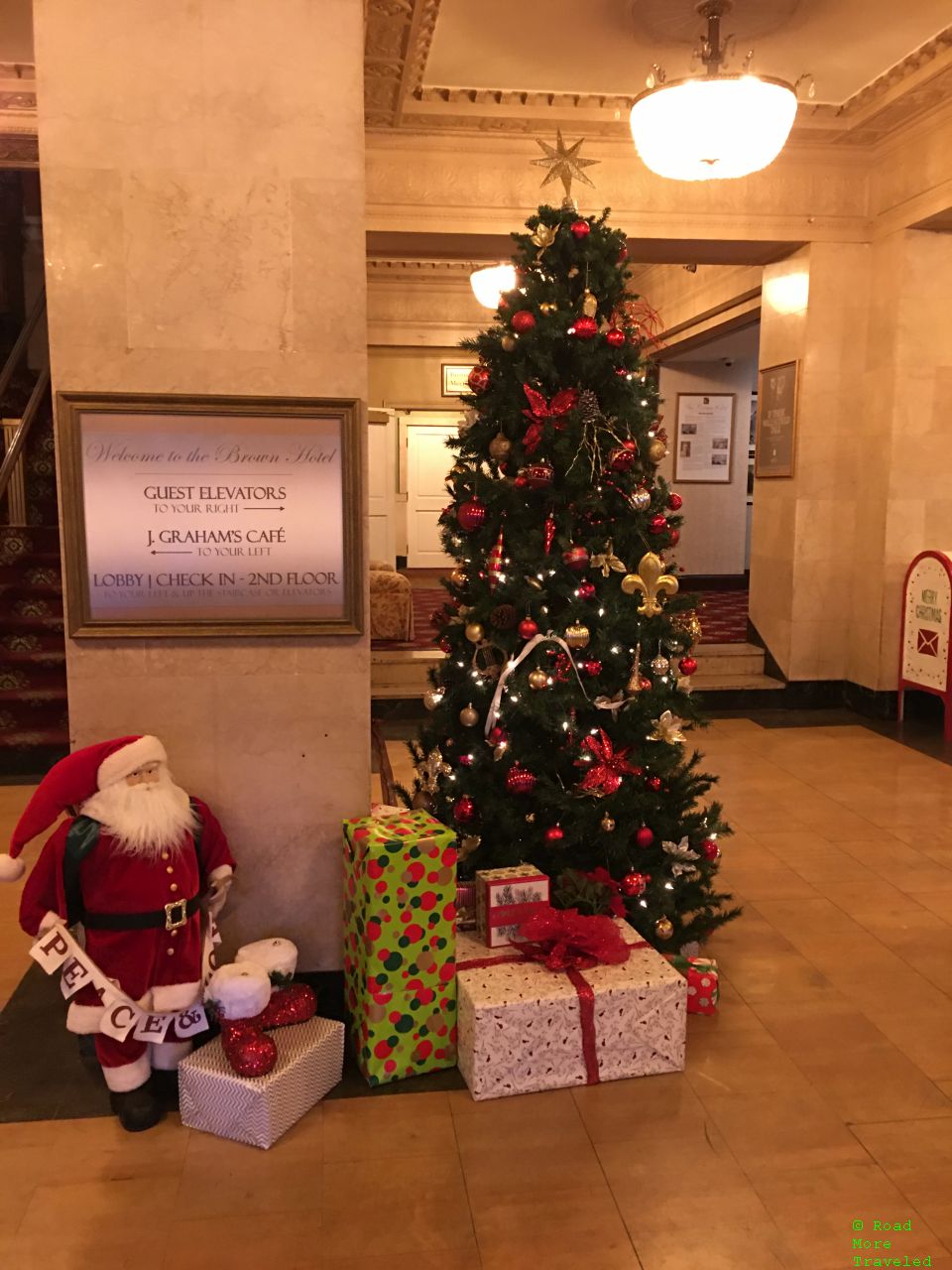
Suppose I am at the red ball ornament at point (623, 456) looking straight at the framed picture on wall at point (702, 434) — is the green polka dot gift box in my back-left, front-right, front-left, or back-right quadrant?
back-left

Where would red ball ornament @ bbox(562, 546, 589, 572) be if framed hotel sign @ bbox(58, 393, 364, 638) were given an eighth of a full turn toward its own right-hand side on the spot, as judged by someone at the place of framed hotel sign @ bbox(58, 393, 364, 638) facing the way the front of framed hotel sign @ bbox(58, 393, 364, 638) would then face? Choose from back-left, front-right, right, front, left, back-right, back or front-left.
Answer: back-left

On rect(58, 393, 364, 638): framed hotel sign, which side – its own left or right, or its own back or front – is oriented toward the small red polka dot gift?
left

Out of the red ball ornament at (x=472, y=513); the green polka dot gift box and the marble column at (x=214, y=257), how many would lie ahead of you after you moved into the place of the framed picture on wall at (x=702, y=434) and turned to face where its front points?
3

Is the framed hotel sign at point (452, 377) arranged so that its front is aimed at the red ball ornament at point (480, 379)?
yes

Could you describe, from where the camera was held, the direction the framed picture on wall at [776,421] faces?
facing the viewer and to the left of the viewer

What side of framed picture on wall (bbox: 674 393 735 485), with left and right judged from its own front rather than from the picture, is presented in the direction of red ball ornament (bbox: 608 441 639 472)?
front

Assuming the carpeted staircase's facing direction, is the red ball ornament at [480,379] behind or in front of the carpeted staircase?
in front

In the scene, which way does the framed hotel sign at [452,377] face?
toward the camera

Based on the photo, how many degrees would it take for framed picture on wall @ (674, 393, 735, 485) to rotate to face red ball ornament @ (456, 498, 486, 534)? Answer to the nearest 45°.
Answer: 0° — it already faces it

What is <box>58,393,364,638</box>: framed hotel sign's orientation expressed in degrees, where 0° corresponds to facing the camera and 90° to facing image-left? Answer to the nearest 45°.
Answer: approximately 0°

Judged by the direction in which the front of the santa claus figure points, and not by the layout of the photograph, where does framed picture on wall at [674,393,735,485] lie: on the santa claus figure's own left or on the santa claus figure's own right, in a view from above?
on the santa claus figure's own left

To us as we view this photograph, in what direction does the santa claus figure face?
facing the viewer and to the right of the viewer

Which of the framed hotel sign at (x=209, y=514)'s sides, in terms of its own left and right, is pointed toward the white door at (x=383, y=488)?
back

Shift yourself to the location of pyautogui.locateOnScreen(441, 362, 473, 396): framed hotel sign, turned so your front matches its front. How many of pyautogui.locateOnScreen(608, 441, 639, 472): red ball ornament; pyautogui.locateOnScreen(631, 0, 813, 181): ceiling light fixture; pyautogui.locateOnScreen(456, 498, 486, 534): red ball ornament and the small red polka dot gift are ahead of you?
4

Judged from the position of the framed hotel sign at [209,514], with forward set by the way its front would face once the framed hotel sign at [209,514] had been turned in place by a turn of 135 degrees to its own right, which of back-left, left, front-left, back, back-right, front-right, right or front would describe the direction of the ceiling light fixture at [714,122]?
right
